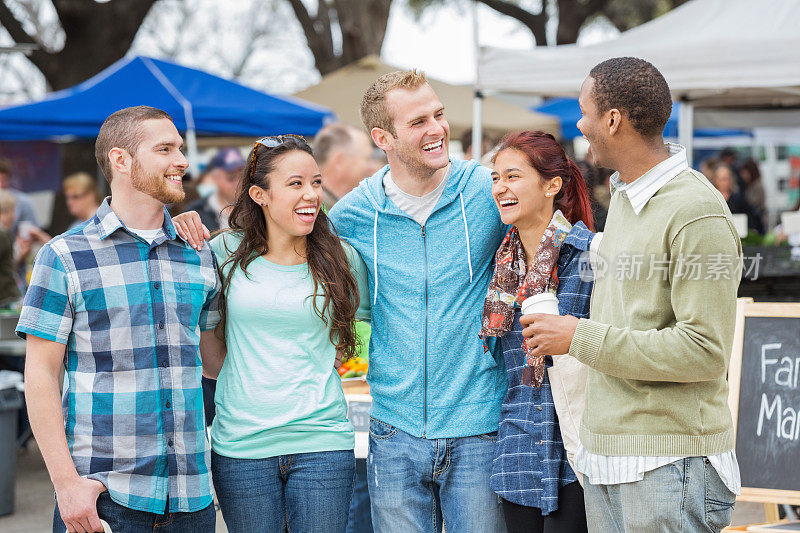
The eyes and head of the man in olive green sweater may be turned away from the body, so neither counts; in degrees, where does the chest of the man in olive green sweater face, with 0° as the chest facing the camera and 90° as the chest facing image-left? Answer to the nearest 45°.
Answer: approximately 90°

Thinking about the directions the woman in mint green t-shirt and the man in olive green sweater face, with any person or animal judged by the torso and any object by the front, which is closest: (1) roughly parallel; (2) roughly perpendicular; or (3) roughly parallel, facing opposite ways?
roughly perpendicular

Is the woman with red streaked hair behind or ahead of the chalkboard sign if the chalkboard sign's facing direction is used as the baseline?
ahead

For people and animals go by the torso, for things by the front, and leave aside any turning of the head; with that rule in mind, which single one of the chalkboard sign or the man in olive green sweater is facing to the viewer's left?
the man in olive green sweater

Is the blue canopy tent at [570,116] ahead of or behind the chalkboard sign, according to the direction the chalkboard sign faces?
behind

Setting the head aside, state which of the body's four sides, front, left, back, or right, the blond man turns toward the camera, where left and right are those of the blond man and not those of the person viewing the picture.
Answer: front

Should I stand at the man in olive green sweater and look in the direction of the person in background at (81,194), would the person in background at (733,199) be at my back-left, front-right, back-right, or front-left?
front-right

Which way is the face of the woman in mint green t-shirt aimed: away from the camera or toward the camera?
toward the camera

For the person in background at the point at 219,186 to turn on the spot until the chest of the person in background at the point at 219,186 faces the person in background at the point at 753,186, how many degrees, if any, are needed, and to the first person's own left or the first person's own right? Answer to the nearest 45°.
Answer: approximately 90° to the first person's own left

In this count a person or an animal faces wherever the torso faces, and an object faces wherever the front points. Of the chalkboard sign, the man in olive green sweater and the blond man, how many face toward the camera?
2

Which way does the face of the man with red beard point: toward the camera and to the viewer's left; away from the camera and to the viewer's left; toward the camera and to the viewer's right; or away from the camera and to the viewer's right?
toward the camera and to the viewer's right

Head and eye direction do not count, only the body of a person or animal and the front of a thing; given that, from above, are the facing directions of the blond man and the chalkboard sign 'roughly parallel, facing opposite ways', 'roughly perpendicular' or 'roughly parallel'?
roughly parallel
